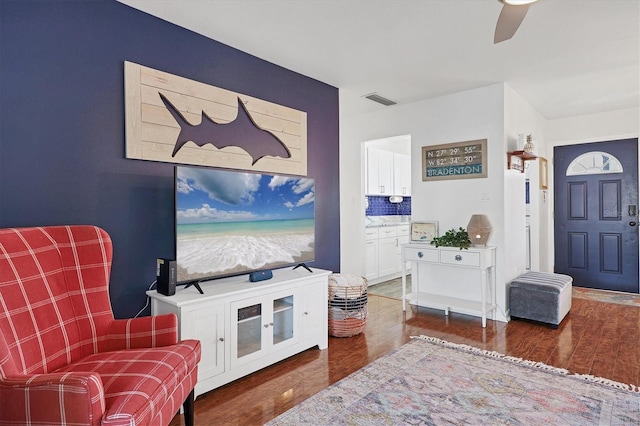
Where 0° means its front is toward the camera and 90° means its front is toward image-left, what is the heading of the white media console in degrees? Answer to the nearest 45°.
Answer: approximately 315°

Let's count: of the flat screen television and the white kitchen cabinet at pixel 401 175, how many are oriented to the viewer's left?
0

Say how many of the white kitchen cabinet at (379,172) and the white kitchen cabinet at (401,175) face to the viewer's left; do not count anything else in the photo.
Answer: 0

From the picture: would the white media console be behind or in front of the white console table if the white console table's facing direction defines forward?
in front

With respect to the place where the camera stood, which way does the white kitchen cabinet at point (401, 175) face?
facing the viewer and to the right of the viewer

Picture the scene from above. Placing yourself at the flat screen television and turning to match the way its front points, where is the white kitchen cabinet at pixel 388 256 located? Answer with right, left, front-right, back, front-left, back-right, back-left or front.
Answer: left

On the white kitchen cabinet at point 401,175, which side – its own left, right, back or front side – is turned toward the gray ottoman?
front

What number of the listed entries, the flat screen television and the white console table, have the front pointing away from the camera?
0

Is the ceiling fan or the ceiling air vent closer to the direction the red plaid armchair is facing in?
the ceiling fan

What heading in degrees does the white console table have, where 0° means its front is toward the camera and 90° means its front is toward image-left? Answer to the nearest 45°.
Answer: approximately 45°

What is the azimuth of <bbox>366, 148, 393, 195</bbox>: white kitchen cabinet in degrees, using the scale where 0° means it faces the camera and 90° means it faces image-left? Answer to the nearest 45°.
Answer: approximately 315°

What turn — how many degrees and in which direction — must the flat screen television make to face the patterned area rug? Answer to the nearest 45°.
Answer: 0° — it already faces it

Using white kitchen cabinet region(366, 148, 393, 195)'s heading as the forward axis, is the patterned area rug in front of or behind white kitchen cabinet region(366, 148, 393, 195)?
in front
